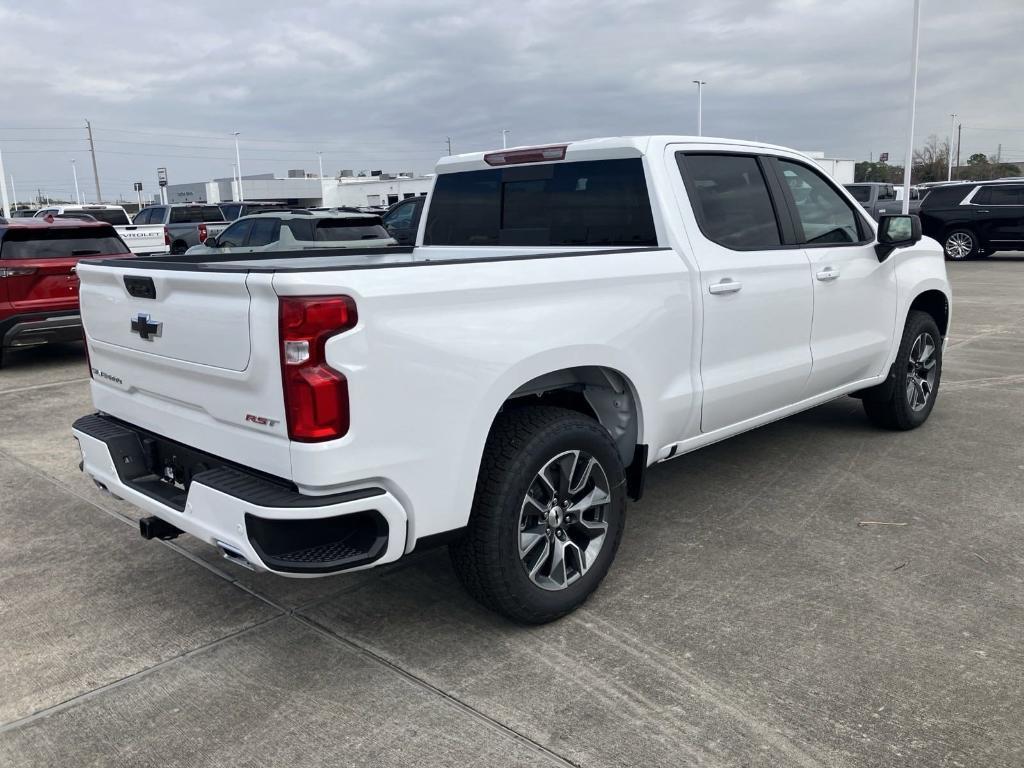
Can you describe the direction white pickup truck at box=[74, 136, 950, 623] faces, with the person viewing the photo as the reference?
facing away from the viewer and to the right of the viewer

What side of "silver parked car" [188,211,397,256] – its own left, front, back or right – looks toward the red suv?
left

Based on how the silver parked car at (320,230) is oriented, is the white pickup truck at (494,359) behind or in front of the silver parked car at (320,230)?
behind

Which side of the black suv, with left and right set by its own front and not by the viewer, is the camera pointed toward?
right

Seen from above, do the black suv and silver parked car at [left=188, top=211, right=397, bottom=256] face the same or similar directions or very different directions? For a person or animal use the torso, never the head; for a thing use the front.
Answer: very different directions

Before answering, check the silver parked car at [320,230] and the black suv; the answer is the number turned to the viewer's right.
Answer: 1

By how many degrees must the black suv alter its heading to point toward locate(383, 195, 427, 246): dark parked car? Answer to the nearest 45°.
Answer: approximately 135° to its right

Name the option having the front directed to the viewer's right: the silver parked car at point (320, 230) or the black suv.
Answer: the black suv

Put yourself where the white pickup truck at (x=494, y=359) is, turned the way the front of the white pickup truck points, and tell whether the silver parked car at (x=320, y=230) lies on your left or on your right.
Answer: on your left

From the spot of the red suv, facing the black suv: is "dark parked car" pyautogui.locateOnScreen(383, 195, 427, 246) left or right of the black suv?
left

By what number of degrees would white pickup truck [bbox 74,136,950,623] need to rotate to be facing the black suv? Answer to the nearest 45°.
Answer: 0° — it already faces it

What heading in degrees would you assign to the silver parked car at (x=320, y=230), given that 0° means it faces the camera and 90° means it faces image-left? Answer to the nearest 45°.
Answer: approximately 135°

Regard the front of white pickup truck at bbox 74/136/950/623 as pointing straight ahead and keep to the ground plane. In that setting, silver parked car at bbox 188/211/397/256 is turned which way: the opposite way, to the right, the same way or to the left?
to the left

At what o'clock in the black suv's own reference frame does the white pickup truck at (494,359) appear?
The white pickup truck is roughly at 3 o'clock from the black suv.

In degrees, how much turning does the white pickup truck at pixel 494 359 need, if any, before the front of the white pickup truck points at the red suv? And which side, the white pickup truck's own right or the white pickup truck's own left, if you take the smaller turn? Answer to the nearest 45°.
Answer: approximately 90° to the white pickup truck's own left
